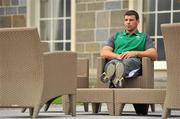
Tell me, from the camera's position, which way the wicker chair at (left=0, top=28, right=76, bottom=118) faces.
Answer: facing away from the viewer and to the right of the viewer

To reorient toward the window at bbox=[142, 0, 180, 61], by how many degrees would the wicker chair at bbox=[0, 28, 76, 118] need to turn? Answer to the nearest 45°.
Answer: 0° — it already faces it
